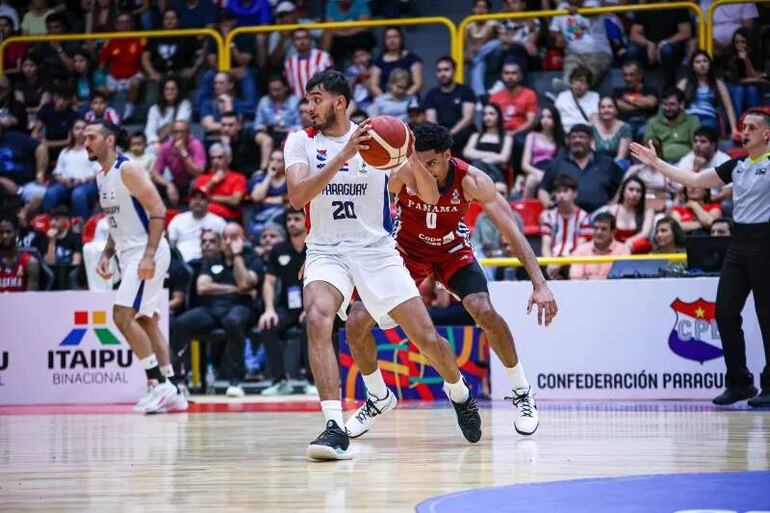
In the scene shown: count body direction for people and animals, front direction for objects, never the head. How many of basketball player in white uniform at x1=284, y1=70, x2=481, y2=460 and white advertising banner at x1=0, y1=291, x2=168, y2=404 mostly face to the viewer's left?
0

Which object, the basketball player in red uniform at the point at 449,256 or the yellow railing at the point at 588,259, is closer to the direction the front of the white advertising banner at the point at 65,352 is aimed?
the basketball player in red uniform

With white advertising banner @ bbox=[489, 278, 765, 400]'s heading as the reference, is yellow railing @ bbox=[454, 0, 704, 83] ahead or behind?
behind

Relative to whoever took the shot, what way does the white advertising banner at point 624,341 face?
facing the viewer

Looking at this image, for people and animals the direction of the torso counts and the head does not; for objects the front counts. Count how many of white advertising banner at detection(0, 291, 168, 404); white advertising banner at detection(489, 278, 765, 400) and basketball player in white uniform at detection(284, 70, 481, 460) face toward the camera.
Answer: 3

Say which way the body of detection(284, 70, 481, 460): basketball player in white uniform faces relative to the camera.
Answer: toward the camera

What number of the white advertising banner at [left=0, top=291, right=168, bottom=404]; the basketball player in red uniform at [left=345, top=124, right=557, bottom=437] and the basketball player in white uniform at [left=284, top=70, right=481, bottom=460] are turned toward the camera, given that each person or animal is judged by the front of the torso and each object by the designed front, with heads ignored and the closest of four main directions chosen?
3

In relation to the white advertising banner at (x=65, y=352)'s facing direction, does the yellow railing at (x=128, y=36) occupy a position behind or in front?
behind

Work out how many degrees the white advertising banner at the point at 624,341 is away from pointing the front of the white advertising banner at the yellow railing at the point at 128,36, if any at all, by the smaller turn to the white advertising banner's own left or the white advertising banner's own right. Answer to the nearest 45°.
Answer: approximately 135° to the white advertising banner's own right

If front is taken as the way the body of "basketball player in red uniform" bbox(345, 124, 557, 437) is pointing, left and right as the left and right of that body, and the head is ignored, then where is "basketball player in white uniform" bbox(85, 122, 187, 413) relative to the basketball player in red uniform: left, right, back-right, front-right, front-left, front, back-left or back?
back-right
